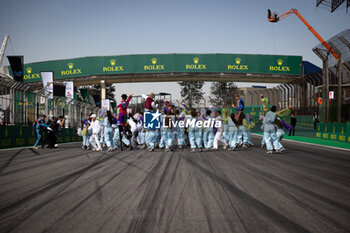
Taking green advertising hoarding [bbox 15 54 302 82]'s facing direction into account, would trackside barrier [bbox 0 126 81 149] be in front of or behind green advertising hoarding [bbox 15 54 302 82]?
in front

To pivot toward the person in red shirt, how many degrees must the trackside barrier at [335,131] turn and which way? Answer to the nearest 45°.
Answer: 0° — it already faces them

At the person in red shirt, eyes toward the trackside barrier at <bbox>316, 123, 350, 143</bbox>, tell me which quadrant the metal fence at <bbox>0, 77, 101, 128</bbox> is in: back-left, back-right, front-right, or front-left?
back-left

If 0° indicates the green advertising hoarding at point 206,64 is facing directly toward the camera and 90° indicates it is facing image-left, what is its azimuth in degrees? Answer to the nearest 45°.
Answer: approximately 0°

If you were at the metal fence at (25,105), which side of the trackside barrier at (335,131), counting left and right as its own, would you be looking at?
front

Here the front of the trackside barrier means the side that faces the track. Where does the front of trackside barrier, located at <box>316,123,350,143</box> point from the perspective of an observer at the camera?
facing the viewer and to the left of the viewer

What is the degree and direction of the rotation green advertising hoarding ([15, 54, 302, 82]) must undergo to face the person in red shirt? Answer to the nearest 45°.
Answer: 0° — it already faces them

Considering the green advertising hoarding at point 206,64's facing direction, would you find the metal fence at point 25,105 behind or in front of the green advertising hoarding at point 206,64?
in front

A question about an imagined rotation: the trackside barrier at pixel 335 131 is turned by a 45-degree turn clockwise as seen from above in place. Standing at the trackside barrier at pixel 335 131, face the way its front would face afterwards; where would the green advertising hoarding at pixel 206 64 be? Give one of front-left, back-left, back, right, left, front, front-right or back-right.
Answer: front-right
